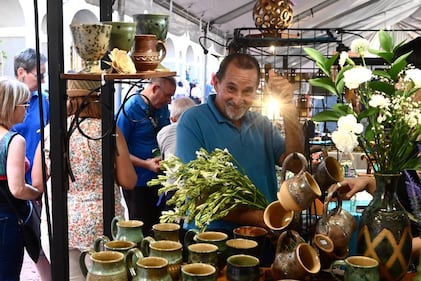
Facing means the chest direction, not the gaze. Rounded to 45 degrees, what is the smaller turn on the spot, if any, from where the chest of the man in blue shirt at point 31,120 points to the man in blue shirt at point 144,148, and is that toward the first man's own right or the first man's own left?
0° — they already face them

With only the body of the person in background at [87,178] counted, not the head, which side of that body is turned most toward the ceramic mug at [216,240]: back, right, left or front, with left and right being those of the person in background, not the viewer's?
back

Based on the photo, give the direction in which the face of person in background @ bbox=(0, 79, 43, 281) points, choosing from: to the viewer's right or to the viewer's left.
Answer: to the viewer's right

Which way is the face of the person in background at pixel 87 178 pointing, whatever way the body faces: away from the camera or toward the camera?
away from the camera

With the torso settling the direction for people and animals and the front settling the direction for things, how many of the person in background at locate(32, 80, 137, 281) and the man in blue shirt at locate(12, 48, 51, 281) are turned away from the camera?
1

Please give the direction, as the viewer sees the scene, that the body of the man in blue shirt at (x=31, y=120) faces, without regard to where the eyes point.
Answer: to the viewer's right

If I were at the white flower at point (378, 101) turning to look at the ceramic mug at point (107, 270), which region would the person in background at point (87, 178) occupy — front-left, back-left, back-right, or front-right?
front-right

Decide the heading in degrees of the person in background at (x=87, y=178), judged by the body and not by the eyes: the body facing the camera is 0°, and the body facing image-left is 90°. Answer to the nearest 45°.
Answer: approximately 180°

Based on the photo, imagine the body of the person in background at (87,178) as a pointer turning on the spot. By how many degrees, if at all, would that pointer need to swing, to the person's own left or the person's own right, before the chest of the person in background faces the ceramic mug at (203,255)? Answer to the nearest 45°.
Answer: approximately 180°

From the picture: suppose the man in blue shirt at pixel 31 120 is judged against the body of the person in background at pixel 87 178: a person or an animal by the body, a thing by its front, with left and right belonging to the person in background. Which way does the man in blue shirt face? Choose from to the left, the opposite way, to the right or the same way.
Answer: to the right

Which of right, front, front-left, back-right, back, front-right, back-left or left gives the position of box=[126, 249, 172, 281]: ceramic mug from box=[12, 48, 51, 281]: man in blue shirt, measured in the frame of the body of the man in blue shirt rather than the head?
right

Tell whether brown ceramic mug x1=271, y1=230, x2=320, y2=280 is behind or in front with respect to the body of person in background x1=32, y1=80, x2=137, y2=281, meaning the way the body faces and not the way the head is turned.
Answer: behind
